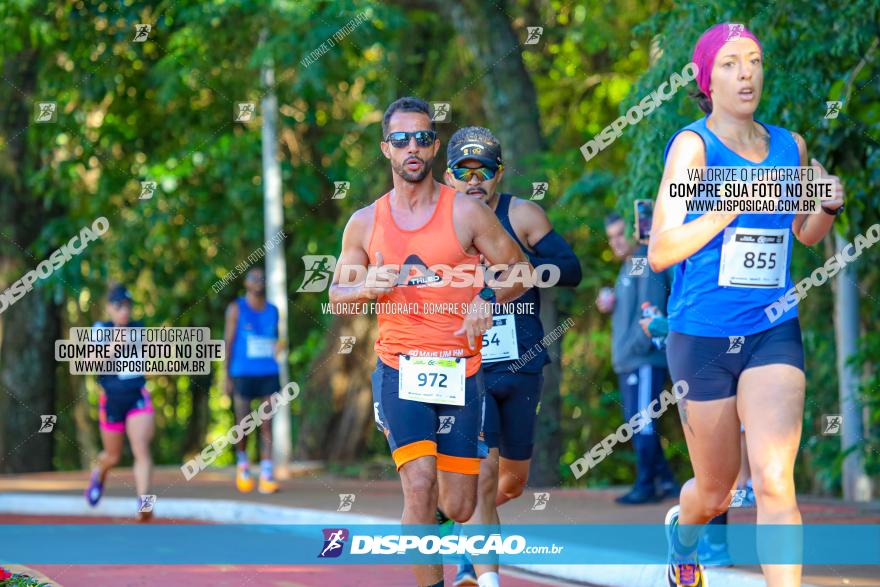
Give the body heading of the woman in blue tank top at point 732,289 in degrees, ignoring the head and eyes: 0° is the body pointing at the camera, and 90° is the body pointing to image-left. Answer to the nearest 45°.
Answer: approximately 315°

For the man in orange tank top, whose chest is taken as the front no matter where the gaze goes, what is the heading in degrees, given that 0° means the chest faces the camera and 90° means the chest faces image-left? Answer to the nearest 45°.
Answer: approximately 0°

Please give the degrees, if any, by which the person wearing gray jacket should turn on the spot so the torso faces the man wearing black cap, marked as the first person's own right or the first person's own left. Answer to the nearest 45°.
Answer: approximately 45° to the first person's own left

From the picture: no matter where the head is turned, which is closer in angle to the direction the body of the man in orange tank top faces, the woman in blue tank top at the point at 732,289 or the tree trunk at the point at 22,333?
the woman in blue tank top

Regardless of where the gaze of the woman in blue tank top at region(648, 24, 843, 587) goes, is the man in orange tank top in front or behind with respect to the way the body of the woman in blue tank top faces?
behind

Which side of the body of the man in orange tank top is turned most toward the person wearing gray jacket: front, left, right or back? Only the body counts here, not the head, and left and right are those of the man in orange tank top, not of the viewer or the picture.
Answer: back

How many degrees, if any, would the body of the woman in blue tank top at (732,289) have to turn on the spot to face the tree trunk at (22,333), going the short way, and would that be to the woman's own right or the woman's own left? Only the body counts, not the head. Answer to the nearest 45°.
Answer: approximately 180°

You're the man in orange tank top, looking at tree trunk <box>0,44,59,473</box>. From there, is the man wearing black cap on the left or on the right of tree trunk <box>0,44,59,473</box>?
right

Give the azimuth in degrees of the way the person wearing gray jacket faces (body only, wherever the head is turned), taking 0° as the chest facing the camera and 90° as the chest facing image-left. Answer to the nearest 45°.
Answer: approximately 45°
